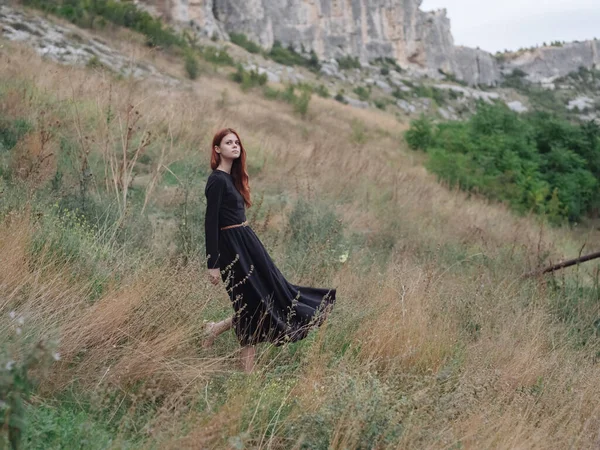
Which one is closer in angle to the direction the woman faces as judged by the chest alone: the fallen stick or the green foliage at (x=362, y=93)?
the fallen stick

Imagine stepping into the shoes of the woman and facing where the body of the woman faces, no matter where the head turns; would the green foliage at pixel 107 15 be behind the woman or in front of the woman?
behind

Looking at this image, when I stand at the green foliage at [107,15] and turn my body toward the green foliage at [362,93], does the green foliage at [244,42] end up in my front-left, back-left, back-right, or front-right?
front-left

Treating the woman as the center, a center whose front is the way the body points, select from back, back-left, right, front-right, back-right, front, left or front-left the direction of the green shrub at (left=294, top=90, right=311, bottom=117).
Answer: back-left

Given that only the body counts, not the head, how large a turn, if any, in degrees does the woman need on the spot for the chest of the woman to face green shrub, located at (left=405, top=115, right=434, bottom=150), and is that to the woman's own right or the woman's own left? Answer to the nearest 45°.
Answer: approximately 135° to the woman's own left

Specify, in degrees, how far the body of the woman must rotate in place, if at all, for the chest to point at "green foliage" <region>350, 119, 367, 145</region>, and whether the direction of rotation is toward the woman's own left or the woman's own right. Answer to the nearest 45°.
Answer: approximately 135° to the woman's own left

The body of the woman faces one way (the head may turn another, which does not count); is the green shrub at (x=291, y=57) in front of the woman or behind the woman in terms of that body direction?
behind
